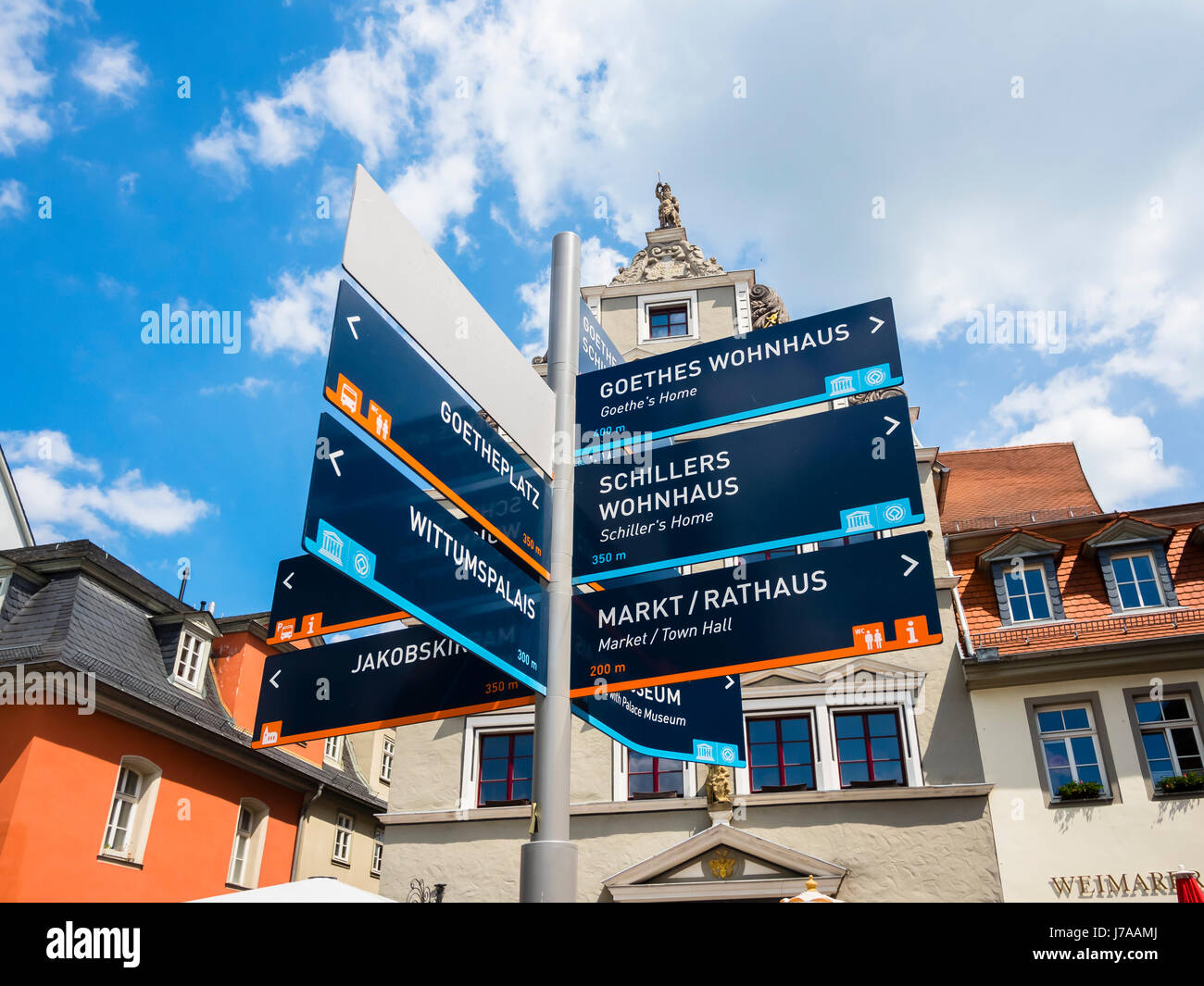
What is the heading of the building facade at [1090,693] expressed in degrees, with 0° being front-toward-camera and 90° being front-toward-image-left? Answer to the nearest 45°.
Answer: approximately 0°

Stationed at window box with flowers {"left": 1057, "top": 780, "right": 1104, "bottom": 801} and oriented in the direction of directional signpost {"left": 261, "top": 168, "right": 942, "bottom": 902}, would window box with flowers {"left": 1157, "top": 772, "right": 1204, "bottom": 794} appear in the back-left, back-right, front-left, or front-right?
back-left
